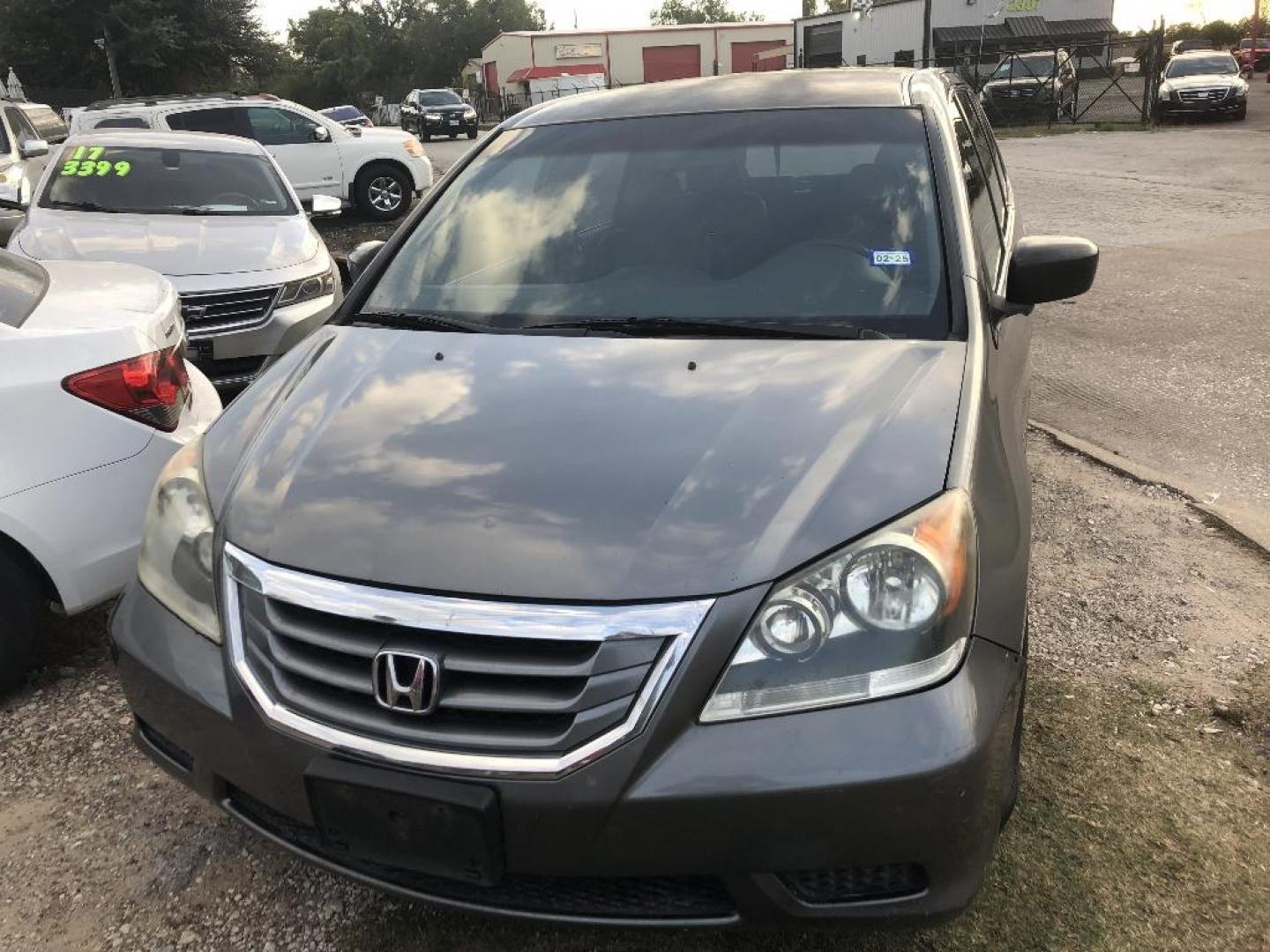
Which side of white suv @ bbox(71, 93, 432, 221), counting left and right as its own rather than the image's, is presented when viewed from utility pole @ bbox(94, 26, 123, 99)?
left

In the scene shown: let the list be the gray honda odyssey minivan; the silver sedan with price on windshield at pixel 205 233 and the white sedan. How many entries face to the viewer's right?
0

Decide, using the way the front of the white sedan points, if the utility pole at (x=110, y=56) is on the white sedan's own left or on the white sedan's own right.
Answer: on the white sedan's own right

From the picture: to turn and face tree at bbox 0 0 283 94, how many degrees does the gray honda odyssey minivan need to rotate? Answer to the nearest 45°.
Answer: approximately 135° to its right

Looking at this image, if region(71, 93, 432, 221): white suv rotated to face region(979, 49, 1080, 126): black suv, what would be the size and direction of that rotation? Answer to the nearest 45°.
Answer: approximately 45° to its left

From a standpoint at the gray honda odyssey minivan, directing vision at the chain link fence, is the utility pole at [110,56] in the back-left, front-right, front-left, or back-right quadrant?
front-left

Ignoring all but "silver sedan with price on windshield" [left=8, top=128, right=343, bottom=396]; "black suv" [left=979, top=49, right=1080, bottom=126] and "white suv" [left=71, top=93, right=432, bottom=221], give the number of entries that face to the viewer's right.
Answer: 1

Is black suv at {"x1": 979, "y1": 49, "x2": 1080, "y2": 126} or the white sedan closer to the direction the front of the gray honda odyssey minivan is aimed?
the white sedan

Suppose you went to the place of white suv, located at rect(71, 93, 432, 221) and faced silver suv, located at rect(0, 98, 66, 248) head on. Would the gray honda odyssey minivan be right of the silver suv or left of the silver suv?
left

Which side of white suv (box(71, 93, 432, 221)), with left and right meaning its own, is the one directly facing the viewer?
right

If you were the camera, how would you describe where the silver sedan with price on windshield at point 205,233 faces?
facing the viewer
